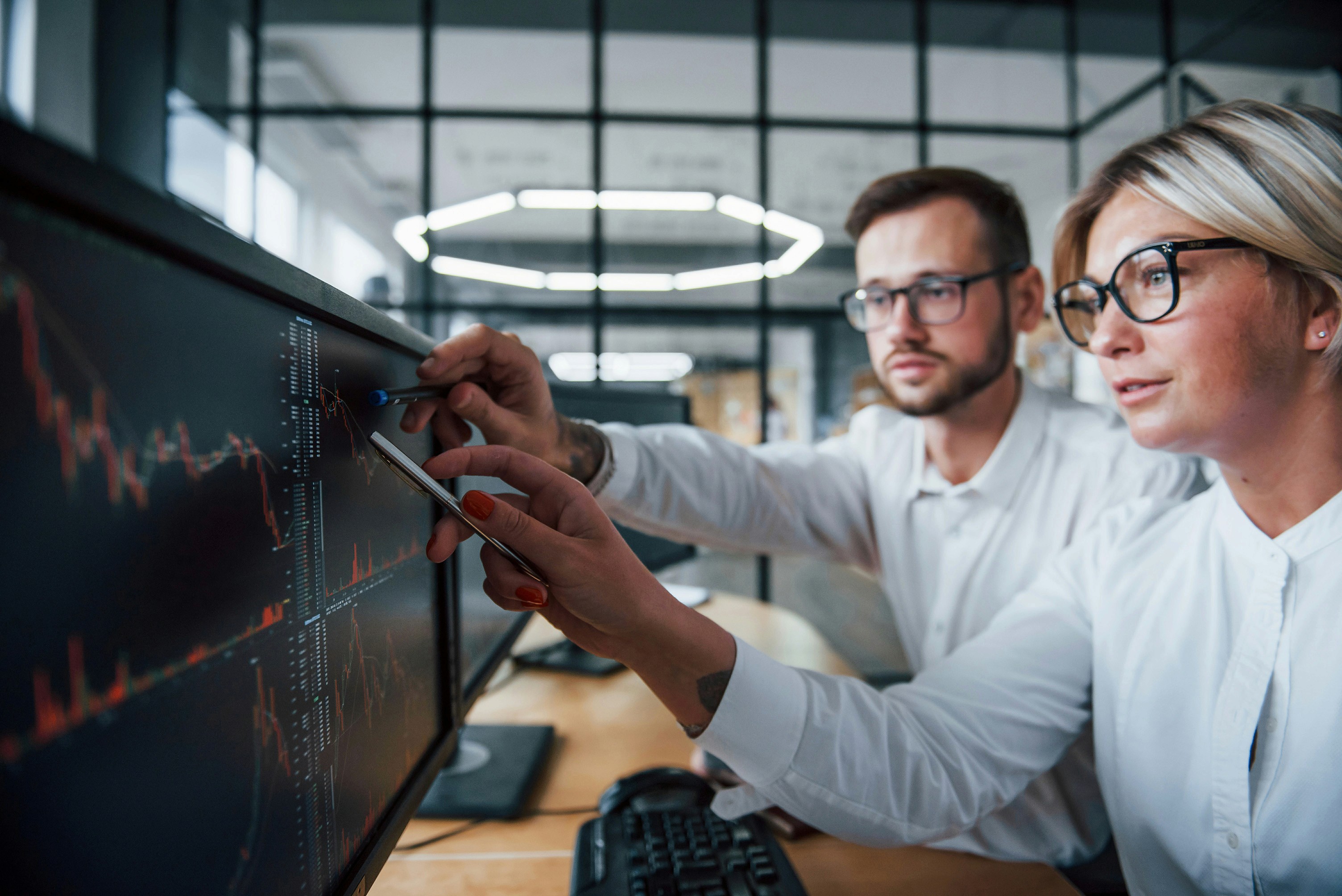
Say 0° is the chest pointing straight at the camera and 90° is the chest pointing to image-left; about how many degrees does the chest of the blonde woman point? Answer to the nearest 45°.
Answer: approximately 45°

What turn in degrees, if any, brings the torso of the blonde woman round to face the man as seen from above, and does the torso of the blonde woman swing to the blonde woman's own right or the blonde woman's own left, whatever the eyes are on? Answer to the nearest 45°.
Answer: approximately 135° to the blonde woman's own right
